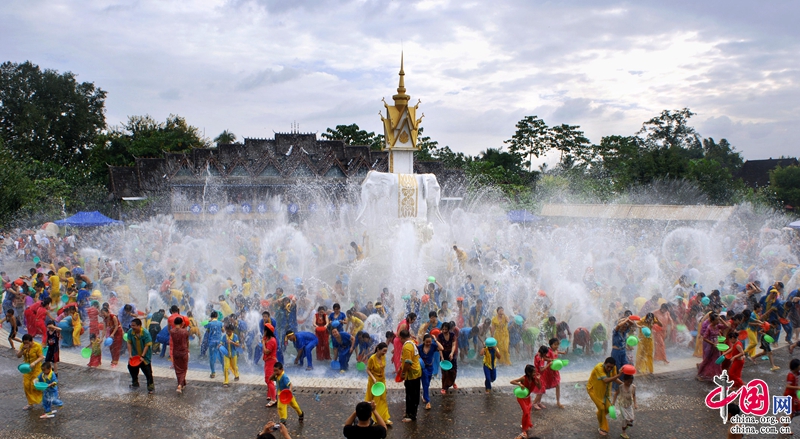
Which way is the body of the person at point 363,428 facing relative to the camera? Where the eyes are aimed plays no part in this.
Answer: away from the camera

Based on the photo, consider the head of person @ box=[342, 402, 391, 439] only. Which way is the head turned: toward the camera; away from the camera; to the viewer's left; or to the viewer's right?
away from the camera

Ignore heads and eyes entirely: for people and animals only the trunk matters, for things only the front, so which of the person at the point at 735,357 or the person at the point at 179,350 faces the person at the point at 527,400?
the person at the point at 735,357

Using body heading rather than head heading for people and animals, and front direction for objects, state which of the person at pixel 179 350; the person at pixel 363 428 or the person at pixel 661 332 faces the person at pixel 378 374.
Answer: the person at pixel 363 428
